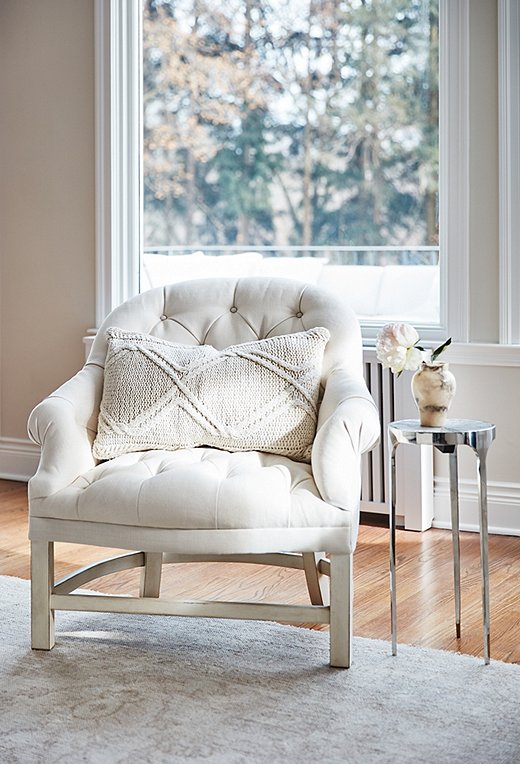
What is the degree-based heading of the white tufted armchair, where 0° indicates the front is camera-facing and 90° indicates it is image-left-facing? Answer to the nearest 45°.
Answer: approximately 0°

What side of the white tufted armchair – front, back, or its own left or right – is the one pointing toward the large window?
back
